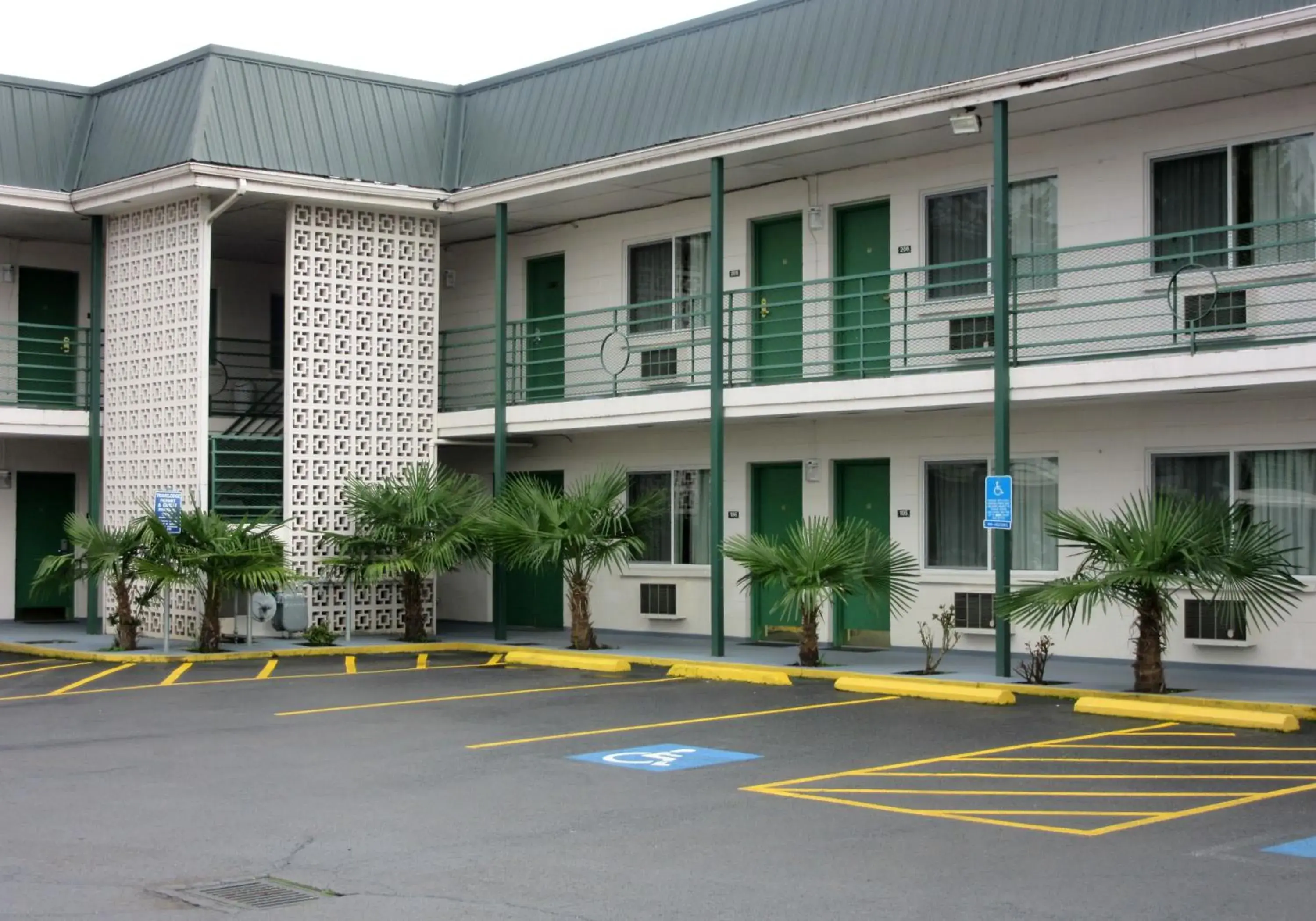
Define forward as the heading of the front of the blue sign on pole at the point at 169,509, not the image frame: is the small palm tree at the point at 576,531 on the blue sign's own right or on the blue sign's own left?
on the blue sign's own left

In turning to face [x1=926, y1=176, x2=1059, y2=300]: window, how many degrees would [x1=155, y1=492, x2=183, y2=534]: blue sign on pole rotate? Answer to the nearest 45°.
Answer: approximately 45° to its left

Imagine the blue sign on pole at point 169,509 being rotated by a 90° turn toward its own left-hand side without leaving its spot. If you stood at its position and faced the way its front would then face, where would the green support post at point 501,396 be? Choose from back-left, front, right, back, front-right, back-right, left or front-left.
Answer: front

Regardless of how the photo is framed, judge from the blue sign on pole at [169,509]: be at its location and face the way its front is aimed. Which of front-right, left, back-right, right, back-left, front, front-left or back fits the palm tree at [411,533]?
left

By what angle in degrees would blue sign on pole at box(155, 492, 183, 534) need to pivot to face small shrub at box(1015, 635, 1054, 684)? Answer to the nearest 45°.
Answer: approximately 45° to its left

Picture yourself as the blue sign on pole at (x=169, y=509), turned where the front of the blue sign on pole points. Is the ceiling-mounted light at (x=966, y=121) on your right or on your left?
on your left

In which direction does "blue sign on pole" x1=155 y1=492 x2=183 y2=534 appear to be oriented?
toward the camera

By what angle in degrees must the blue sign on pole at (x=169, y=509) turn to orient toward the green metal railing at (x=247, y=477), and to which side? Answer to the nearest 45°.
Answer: approximately 135° to its left

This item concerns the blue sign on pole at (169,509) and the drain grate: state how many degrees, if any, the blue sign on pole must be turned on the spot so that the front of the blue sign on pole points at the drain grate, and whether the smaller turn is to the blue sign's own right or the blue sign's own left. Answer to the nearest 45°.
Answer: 0° — it already faces it

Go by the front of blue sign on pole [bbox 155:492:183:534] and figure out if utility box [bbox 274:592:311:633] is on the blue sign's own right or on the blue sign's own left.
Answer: on the blue sign's own left

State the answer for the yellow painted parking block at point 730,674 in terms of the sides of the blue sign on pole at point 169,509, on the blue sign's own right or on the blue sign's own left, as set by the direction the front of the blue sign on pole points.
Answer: on the blue sign's own left

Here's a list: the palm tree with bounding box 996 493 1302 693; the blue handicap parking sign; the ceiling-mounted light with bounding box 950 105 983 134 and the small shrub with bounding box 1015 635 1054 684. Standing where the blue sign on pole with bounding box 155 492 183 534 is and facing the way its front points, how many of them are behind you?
0

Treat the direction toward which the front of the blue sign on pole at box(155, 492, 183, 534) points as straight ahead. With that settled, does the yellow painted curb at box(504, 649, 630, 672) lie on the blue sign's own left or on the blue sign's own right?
on the blue sign's own left

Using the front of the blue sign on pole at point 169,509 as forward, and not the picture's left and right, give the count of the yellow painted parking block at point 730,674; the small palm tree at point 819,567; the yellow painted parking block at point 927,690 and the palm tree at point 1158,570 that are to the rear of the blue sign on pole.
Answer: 0

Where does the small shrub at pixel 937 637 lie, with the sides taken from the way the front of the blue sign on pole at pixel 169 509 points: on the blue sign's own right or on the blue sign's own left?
on the blue sign's own left
